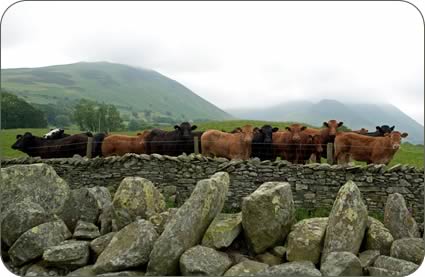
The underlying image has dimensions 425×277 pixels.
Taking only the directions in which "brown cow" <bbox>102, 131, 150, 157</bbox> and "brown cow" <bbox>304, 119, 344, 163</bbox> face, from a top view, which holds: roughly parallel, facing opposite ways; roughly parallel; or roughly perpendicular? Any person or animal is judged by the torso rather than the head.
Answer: roughly perpendicular

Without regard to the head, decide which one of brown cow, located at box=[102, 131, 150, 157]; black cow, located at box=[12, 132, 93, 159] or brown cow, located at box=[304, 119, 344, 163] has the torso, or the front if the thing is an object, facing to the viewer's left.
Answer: the black cow

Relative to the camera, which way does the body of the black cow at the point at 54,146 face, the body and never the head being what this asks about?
to the viewer's left

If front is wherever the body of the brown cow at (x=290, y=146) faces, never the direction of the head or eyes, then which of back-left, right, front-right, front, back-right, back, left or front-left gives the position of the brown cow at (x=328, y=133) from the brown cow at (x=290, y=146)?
left

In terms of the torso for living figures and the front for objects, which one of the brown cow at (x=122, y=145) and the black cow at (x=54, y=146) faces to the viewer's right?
the brown cow

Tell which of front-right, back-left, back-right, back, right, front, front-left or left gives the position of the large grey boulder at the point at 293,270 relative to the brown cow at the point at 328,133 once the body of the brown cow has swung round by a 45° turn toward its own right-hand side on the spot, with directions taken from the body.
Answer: front

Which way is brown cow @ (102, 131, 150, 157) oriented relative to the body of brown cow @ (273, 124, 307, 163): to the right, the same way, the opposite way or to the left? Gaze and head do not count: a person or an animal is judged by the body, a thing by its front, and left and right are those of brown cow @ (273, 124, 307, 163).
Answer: to the left

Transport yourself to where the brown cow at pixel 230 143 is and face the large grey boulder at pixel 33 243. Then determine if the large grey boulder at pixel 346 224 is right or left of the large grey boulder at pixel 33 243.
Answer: left

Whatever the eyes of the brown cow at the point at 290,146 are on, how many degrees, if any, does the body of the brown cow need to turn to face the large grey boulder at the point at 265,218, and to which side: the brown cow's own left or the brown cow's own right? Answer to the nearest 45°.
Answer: approximately 45° to the brown cow's own right

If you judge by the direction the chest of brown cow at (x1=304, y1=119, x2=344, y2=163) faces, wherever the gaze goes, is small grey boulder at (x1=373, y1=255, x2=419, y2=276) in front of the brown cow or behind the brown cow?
in front

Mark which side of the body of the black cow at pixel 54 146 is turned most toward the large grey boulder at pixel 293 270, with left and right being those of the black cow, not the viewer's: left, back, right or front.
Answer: left

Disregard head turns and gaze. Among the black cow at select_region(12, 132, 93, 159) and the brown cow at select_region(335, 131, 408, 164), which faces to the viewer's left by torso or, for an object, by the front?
the black cow

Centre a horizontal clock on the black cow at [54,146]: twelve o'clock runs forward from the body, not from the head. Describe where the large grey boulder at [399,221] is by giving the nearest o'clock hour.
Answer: The large grey boulder is roughly at 8 o'clock from the black cow.

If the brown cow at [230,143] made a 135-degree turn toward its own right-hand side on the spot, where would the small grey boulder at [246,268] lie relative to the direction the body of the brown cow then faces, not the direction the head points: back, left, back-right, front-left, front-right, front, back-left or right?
left

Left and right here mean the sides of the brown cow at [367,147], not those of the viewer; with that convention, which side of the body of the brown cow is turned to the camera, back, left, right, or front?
right
